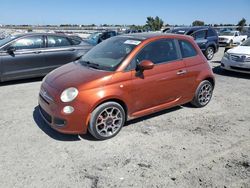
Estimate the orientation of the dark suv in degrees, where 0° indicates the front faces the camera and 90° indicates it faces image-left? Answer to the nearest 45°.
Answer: approximately 45°

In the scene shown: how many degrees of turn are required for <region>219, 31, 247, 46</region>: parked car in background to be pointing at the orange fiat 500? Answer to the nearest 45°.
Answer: approximately 45° to its left

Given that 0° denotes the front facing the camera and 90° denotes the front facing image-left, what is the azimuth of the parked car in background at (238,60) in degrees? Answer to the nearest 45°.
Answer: approximately 45°

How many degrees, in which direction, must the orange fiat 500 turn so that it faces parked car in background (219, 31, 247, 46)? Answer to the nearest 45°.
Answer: approximately 180°

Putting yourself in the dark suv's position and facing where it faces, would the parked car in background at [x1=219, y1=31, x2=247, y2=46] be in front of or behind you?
behind

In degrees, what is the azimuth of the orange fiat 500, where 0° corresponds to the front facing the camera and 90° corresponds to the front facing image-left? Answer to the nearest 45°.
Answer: approximately 45°

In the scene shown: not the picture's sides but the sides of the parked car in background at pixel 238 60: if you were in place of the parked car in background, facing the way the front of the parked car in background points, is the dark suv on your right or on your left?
on your right

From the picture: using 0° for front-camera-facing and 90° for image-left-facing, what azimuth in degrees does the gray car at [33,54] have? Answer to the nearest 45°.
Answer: approximately 90°

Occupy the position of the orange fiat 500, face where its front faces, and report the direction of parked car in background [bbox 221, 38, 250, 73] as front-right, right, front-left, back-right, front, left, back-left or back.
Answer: back

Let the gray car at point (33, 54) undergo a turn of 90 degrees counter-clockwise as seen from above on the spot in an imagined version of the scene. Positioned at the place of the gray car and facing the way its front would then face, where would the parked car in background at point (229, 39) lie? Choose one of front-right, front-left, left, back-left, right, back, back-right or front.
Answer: back-left

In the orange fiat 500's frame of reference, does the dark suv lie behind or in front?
behind
